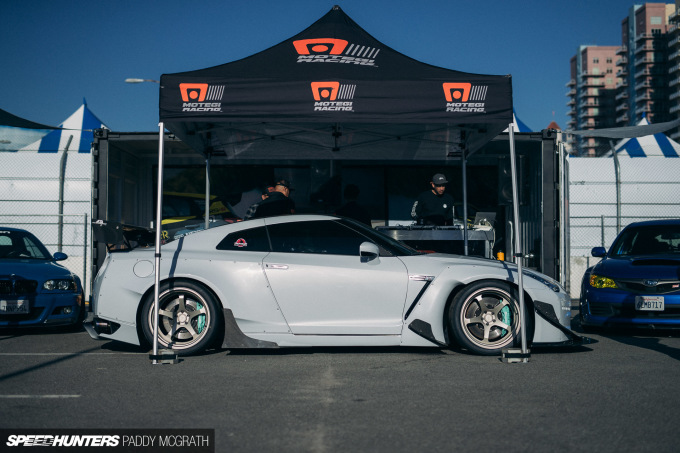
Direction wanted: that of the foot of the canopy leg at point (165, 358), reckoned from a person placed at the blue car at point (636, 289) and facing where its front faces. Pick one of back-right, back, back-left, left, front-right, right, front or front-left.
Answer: front-right

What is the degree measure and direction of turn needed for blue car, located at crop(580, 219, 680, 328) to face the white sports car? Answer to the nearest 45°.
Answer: approximately 45° to its right

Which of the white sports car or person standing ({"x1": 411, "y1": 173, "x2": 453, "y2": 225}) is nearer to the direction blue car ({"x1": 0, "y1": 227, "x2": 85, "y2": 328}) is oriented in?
the white sports car

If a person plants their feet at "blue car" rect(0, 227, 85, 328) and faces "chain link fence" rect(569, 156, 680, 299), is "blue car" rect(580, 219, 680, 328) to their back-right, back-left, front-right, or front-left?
front-right

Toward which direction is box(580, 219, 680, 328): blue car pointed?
toward the camera

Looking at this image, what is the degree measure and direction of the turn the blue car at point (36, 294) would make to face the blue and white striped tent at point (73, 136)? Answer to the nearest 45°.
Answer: approximately 180°

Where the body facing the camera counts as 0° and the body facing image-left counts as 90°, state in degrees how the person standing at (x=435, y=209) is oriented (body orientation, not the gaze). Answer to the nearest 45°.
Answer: approximately 315°

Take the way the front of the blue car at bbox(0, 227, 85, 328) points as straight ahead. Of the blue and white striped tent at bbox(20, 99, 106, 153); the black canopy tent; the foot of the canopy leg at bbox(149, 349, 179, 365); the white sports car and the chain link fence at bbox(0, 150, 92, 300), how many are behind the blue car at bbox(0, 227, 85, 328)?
2

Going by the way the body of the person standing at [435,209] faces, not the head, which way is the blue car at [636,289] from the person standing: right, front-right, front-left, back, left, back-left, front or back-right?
left

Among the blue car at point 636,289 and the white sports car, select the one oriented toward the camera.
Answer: the blue car

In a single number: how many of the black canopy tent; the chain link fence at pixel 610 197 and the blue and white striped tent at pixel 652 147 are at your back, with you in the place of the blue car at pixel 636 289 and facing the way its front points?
2

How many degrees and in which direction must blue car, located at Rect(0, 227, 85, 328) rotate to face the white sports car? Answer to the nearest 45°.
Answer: approximately 45° to its left

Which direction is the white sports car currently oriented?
to the viewer's right

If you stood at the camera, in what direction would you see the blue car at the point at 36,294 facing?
facing the viewer

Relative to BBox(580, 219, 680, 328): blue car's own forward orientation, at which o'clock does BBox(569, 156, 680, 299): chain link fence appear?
The chain link fence is roughly at 6 o'clock from the blue car.
